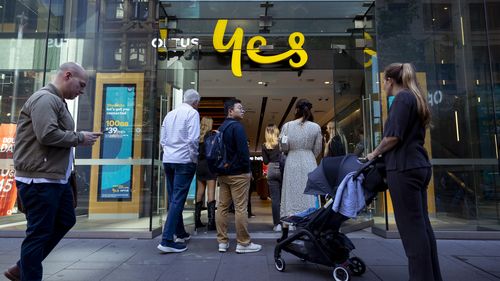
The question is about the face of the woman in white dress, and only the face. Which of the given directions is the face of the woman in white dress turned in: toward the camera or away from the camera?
away from the camera

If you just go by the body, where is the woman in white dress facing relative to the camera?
away from the camera

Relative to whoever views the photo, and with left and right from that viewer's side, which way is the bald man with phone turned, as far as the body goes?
facing to the right of the viewer

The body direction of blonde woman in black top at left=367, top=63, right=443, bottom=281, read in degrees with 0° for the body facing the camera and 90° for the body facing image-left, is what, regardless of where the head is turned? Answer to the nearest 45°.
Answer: approximately 135°

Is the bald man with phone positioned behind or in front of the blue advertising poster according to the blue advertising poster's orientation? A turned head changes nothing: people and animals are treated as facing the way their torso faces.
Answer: in front

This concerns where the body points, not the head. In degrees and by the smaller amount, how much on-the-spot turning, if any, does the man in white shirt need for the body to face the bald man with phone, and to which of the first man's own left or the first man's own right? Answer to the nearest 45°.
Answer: approximately 180°

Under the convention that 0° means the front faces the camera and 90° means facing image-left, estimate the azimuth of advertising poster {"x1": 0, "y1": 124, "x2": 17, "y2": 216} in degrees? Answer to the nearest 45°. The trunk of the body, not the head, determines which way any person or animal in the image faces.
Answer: approximately 0°

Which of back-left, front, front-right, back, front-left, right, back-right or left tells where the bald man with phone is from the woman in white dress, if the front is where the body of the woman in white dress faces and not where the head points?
back-left

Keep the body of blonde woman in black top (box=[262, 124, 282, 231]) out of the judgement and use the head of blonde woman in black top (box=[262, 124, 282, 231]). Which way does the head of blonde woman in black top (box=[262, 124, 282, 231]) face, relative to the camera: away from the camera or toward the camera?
away from the camera

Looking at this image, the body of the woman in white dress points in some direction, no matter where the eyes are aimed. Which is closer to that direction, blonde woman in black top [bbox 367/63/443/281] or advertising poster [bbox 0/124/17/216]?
the advertising poster

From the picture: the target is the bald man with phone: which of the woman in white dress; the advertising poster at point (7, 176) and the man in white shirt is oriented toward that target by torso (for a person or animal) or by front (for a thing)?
the advertising poster

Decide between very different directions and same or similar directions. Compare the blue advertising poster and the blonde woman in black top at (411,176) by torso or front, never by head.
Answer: very different directions
